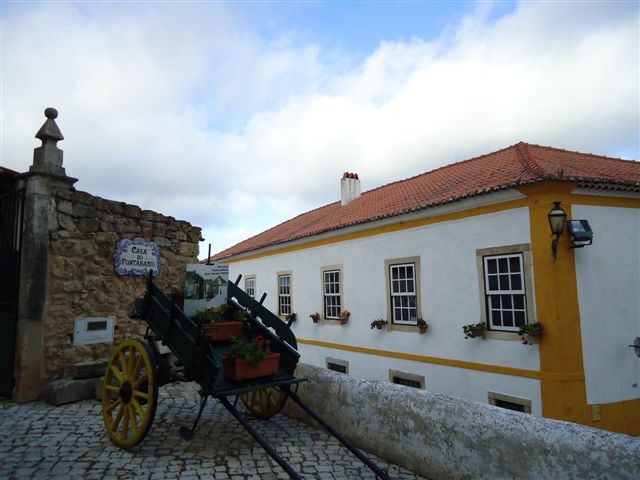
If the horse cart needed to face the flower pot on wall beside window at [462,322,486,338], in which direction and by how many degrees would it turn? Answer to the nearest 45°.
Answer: approximately 90° to its left

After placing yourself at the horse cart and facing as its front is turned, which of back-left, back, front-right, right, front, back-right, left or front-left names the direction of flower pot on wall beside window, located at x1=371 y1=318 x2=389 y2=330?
left

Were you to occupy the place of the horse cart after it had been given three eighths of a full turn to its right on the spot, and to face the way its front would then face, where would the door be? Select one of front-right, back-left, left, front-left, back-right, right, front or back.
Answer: front-right

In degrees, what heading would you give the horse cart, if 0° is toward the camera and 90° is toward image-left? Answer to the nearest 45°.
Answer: approximately 315°

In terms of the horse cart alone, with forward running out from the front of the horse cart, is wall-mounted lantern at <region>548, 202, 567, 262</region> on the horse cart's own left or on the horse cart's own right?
on the horse cart's own left

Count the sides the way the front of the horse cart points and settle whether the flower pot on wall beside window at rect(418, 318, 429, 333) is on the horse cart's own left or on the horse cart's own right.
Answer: on the horse cart's own left

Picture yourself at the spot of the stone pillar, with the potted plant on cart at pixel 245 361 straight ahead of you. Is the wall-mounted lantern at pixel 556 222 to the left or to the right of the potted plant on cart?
left

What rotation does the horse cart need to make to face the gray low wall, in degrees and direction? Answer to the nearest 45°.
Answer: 0° — it already faces it
